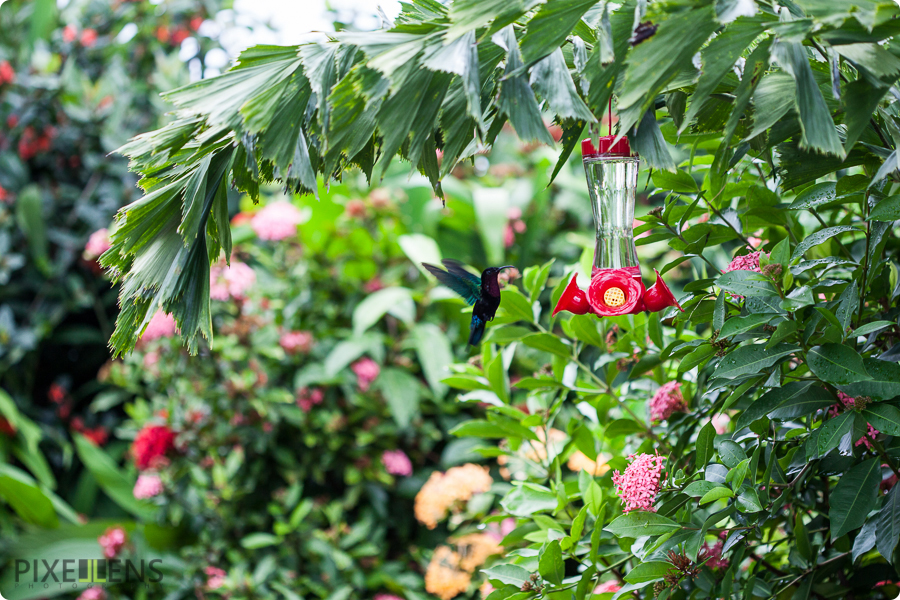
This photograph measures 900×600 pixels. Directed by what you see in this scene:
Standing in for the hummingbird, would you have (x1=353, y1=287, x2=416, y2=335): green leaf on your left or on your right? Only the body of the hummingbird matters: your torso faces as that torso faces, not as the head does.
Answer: on your left

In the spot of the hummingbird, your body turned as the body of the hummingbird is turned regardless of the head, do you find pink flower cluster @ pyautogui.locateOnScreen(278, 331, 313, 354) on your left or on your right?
on your left

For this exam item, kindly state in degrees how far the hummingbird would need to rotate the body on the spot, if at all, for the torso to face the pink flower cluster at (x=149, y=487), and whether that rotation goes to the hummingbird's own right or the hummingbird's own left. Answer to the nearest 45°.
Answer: approximately 135° to the hummingbird's own left

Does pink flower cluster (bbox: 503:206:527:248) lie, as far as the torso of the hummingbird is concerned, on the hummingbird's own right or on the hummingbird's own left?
on the hummingbird's own left

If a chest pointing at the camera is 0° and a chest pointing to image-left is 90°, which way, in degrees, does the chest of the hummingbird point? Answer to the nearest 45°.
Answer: approximately 270°
